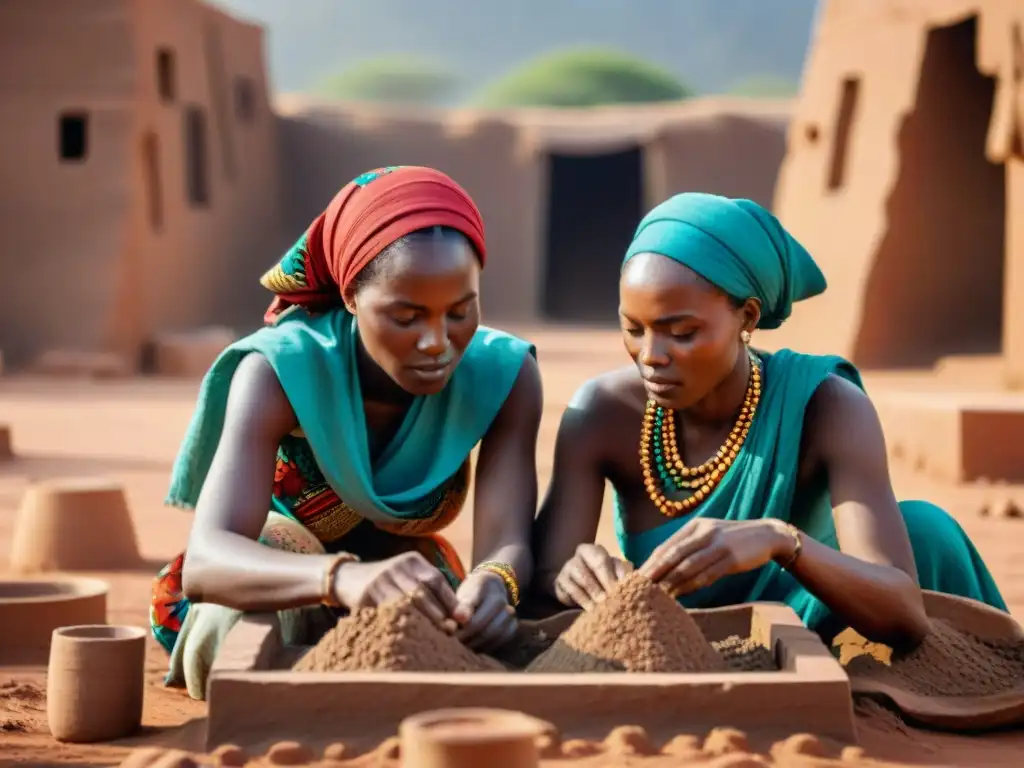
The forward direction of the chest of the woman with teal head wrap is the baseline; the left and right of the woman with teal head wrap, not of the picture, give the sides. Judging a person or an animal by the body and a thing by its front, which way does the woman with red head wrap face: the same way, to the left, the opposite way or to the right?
to the left

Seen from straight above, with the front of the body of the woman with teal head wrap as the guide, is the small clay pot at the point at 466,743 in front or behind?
in front

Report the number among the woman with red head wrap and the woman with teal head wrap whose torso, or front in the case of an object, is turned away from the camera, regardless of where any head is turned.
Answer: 0

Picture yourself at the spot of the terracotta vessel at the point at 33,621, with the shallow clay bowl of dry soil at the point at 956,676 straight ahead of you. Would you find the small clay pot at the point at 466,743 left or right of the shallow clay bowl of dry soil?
right

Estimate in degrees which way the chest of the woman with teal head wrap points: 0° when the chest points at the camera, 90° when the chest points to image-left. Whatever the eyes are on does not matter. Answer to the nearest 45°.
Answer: approximately 45°

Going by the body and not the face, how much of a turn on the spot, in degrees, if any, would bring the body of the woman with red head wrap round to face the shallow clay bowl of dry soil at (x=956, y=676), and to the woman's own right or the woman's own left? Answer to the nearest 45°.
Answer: approximately 45° to the woman's own left

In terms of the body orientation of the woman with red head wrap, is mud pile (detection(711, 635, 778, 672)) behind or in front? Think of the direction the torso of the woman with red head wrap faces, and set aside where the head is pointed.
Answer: in front

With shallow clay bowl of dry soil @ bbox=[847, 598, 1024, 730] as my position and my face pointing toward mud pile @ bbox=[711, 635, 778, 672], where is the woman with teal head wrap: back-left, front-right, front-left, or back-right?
front-right

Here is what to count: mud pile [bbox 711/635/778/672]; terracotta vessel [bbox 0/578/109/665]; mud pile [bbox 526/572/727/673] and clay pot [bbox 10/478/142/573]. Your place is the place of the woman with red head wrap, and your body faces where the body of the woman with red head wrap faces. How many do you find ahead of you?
2

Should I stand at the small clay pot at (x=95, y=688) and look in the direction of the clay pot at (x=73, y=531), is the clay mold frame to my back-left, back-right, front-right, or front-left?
back-right

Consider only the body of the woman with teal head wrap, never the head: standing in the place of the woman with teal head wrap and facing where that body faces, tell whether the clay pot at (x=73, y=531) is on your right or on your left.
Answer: on your right

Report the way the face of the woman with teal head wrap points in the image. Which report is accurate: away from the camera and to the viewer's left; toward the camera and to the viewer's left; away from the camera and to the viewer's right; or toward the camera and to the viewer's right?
toward the camera and to the viewer's left

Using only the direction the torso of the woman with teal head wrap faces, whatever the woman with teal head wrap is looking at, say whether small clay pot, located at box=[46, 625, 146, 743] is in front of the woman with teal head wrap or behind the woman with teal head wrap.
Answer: in front
